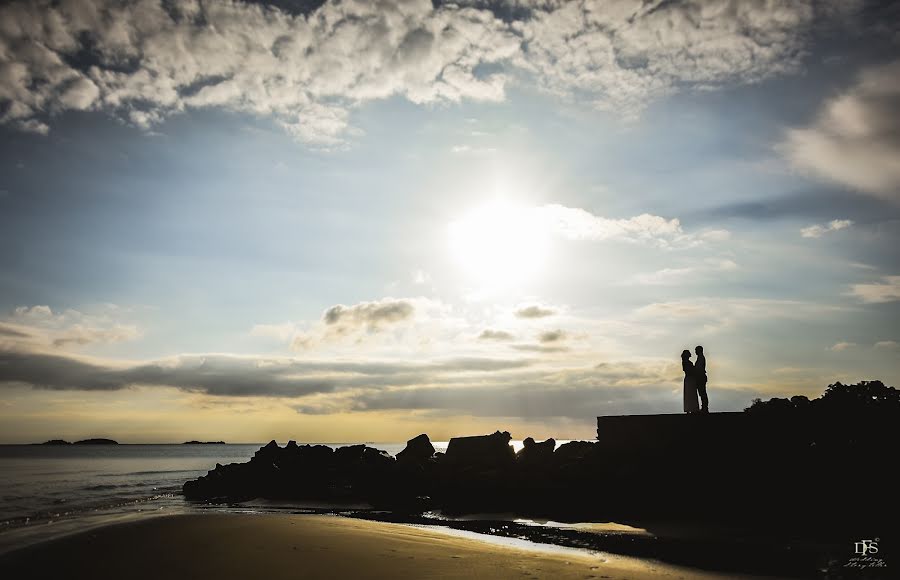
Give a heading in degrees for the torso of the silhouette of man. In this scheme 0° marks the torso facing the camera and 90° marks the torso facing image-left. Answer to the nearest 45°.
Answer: approximately 90°

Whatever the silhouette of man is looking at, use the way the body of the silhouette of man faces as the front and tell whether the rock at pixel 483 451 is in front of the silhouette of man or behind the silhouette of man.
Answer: in front

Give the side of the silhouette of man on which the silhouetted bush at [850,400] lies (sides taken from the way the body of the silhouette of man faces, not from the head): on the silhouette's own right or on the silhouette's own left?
on the silhouette's own right

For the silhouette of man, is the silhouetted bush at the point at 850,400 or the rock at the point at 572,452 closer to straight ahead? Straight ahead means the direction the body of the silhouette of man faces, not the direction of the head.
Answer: the rock

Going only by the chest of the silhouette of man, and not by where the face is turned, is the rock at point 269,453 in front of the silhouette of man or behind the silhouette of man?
in front
